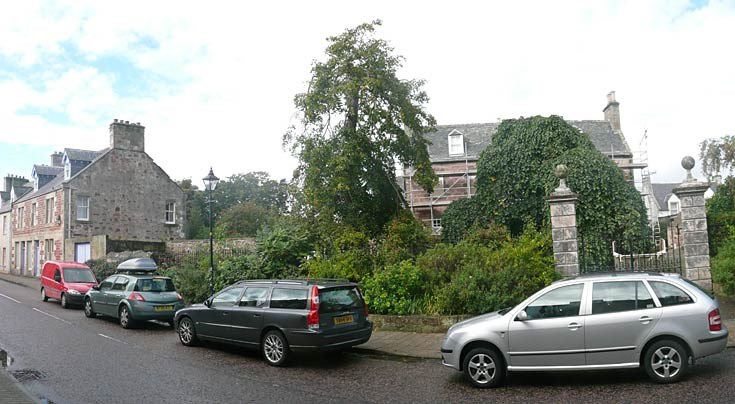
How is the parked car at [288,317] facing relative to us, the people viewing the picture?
facing away from the viewer and to the left of the viewer

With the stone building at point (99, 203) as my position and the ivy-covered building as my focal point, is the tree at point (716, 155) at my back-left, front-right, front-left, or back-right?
front-right

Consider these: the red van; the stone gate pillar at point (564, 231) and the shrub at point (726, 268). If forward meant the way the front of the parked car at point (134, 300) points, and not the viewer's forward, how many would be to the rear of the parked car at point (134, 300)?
2

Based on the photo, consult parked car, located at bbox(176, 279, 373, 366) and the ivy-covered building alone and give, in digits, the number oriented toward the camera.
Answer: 1

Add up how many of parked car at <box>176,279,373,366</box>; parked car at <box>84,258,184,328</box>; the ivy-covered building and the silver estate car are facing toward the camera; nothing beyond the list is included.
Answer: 1

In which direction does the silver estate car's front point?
to the viewer's left

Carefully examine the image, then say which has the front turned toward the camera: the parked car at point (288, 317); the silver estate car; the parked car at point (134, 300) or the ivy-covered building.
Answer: the ivy-covered building

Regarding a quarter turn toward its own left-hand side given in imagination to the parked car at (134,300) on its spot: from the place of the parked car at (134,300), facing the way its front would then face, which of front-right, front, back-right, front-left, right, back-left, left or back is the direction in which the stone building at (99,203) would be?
back-right

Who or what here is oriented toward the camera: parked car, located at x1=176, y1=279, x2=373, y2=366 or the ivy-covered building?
the ivy-covered building

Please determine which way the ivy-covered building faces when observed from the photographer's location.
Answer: facing the viewer

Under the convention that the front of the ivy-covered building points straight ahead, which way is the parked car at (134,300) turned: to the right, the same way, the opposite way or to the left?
to the right

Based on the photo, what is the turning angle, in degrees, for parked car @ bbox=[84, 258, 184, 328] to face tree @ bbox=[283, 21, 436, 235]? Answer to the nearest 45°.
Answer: approximately 135° to its right

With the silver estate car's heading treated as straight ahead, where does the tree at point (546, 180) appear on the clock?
The tree is roughly at 3 o'clock from the silver estate car.
